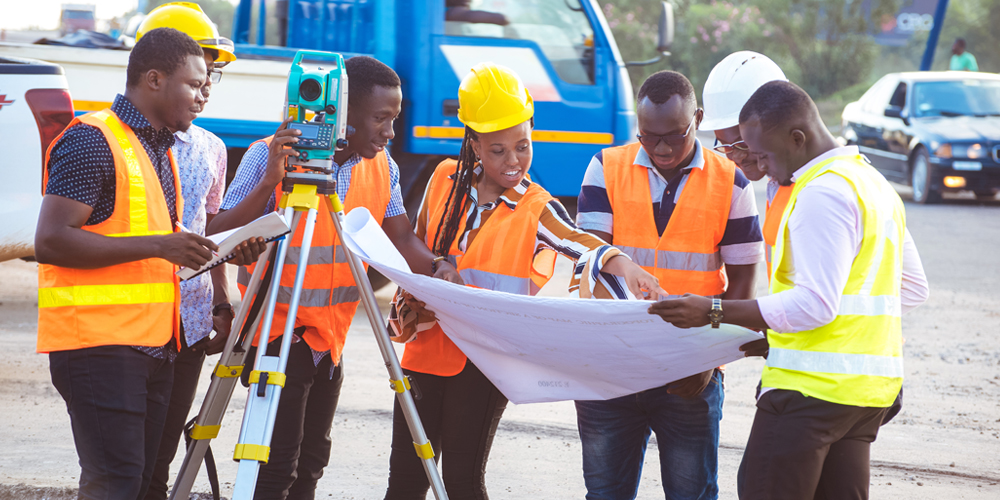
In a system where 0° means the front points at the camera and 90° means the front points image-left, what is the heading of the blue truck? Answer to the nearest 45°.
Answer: approximately 270°

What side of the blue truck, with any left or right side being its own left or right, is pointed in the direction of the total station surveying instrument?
right

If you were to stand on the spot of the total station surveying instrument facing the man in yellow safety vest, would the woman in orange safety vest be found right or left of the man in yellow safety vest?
left

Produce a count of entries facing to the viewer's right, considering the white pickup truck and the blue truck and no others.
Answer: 1

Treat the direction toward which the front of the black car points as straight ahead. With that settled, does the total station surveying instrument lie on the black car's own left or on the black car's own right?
on the black car's own right

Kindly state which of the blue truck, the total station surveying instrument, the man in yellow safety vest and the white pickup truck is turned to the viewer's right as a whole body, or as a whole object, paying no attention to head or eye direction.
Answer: the blue truck

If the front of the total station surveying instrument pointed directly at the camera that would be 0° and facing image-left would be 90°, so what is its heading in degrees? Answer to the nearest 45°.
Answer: approximately 0°

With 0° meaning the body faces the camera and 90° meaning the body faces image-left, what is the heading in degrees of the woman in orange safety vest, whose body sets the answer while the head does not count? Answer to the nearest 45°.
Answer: approximately 315°

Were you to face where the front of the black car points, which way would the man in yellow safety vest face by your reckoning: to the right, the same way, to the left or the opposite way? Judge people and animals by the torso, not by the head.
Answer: the opposite way

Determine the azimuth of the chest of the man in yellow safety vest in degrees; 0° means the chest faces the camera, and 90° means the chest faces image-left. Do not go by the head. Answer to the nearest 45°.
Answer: approximately 135°

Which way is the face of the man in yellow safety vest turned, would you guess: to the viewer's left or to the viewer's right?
to the viewer's left

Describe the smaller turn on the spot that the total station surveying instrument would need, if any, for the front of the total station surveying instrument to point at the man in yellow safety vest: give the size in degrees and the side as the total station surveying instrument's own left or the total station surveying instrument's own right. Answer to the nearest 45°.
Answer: approximately 90° to the total station surveying instrument's own left
